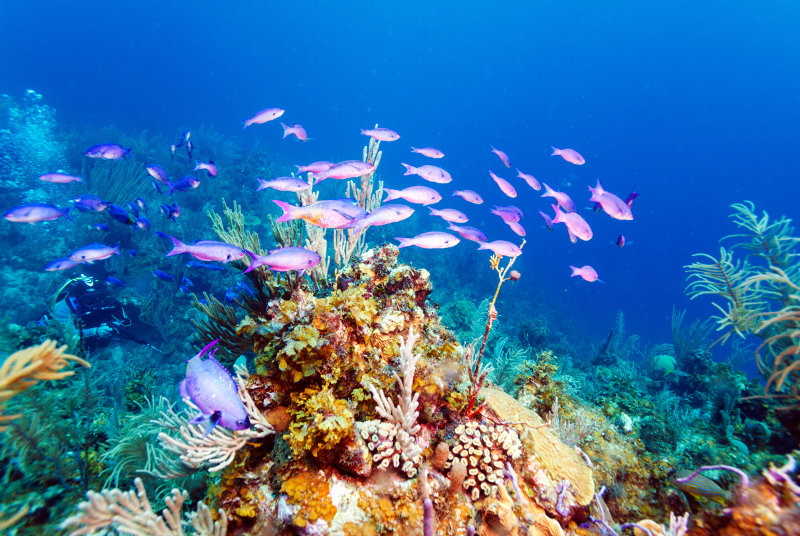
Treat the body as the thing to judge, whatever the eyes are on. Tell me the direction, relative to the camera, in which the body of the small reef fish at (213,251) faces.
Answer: to the viewer's right

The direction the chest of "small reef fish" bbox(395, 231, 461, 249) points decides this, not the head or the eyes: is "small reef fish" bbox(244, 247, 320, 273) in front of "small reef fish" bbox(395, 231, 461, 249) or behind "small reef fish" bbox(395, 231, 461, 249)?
behind

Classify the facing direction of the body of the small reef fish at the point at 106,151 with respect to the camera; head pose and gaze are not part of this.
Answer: to the viewer's left

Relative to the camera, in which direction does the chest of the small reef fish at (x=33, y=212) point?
to the viewer's left

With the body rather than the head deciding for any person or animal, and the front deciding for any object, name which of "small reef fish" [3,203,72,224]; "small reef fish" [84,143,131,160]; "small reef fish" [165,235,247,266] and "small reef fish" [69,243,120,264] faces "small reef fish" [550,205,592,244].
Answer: "small reef fish" [165,235,247,266]

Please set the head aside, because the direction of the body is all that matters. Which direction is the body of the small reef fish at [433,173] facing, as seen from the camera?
to the viewer's right

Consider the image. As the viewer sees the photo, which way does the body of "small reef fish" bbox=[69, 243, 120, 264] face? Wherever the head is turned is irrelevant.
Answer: to the viewer's left

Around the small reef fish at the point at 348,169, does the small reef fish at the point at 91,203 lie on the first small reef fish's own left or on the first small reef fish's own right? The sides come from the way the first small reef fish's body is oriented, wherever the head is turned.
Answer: on the first small reef fish's own left

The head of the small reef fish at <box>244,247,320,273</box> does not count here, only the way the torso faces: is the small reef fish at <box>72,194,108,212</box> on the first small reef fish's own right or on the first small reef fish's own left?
on the first small reef fish's own left

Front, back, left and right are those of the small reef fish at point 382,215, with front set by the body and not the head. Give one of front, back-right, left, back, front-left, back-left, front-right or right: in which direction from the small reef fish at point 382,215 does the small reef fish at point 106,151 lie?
back-left

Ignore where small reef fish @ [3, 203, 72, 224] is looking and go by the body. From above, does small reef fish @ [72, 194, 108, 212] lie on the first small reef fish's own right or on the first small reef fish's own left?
on the first small reef fish's own right
